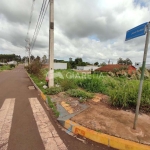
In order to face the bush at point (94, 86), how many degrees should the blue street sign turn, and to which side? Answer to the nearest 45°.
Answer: approximately 90° to its right

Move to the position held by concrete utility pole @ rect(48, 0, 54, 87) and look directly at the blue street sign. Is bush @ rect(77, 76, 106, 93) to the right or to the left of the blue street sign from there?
left

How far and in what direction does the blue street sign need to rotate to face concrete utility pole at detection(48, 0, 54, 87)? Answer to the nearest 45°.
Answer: approximately 90° to its right

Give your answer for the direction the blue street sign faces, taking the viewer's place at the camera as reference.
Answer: facing the viewer and to the left of the viewer
